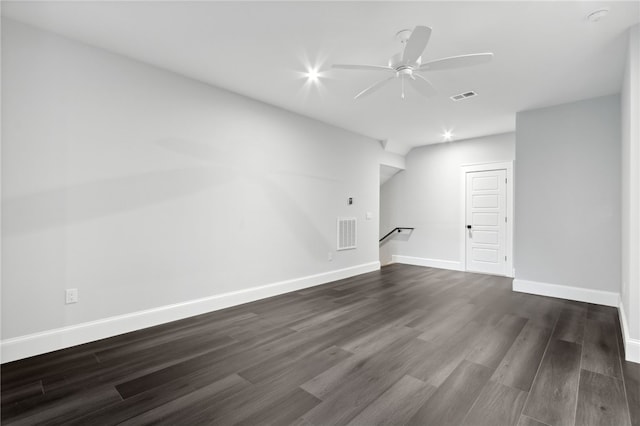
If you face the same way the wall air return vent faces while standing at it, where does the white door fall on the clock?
The white door is roughly at 10 o'clock from the wall air return vent.

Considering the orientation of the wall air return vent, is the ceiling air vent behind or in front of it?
in front

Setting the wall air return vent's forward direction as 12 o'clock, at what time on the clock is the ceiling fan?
The ceiling fan is roughly at 1 o'clock from the wall air return vent.

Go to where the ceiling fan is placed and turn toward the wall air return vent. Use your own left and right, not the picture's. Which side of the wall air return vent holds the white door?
right

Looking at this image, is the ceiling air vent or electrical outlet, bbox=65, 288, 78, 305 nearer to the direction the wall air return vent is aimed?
the ceiling air vent

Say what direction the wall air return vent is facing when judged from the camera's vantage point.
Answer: facing the viewer and to the right of the viewer

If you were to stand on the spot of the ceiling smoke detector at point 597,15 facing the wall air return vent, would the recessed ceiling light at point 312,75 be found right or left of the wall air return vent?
left

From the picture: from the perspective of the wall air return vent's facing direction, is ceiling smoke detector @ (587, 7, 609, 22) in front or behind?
in front

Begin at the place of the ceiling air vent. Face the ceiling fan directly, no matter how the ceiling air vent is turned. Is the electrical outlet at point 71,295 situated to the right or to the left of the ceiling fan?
right

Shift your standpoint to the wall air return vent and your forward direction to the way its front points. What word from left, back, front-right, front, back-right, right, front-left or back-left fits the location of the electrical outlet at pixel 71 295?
right
